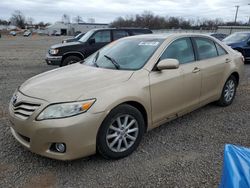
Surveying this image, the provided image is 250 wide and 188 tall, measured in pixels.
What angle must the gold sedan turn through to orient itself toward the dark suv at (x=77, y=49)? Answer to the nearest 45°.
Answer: approximately 135° to its right

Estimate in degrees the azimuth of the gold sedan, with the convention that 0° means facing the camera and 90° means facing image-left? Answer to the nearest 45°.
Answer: approximately 45°

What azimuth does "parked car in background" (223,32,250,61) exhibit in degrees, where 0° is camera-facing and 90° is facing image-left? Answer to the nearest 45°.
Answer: approximately 45°

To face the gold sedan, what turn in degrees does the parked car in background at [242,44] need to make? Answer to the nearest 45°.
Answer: approximately 45° to its left

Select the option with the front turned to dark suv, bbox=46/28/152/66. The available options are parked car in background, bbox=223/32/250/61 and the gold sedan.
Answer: the parked car in background

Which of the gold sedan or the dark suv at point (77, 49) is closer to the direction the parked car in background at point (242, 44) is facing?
the dark suv

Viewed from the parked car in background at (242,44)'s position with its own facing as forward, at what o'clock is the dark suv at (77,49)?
The dark suv is roughly at 12 o'clock from the parked car in background.
